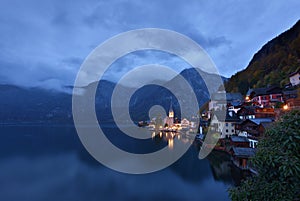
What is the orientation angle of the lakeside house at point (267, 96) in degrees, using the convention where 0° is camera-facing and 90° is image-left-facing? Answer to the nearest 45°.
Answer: approximately 45°

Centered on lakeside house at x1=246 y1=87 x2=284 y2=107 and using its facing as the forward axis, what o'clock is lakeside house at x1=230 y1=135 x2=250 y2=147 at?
lakeside house at x1=230 y1=135 x2=250 y2=147 is roughly at 11 o'clock from lakeside house at x1=246 y1=87 x2=284 y2=107.

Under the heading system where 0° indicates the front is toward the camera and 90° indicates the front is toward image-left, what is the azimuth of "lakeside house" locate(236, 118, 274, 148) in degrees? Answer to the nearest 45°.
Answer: approximately 45°

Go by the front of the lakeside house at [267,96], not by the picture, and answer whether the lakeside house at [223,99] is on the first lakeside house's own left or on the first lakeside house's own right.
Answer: on the first lakeside house's own right

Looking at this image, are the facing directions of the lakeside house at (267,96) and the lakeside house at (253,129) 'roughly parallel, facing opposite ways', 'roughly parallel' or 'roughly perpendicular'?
roughly parallel

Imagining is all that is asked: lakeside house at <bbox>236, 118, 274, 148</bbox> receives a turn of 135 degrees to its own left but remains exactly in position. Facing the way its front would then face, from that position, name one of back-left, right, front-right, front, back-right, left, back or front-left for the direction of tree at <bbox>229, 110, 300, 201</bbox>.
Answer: right

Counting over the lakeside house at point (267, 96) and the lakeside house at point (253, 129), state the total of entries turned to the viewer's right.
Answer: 0

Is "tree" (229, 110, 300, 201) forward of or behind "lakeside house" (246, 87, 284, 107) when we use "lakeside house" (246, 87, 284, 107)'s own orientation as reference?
forward

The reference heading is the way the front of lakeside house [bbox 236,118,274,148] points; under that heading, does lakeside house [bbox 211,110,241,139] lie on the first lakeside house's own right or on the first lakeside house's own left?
on the first lakeside house's own right
